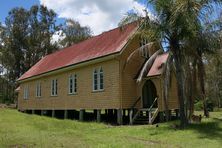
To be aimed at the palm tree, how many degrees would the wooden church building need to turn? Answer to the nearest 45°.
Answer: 0° — it already faces it

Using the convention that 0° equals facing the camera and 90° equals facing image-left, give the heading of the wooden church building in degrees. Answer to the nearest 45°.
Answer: approximately 315°
